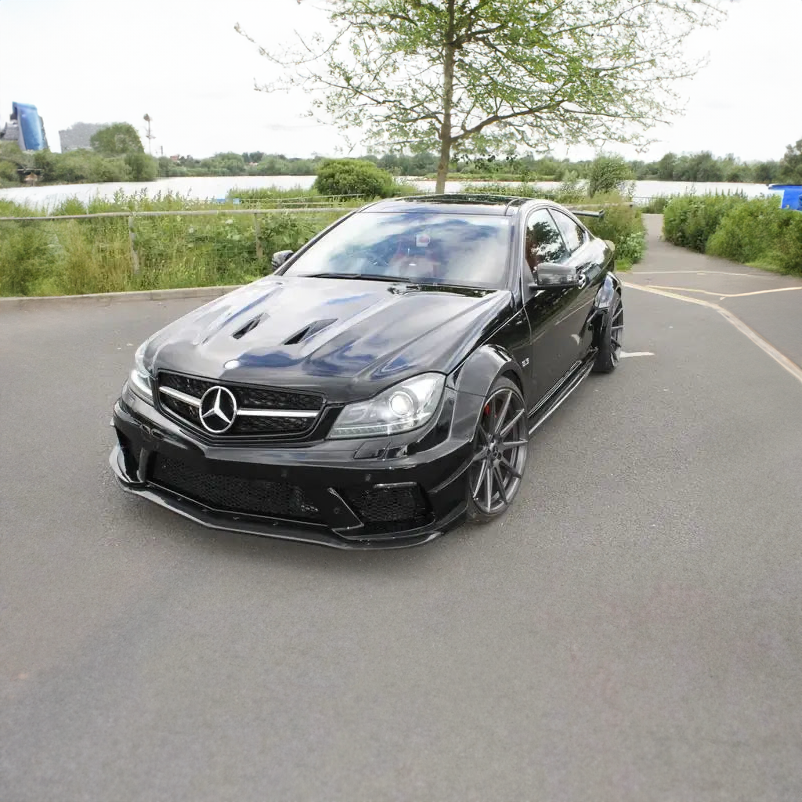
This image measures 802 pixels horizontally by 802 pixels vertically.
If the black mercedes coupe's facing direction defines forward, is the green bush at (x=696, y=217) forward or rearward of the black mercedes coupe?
rearward

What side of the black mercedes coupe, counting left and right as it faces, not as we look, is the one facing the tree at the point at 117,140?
right

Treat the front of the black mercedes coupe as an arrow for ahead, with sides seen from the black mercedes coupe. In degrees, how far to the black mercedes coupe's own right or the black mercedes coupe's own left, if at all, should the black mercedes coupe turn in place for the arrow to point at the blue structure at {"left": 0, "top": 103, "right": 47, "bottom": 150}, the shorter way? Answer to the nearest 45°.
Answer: approximately 90° to the black mercedes coupe's own right

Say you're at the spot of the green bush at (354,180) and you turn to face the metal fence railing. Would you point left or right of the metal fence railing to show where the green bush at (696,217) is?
left

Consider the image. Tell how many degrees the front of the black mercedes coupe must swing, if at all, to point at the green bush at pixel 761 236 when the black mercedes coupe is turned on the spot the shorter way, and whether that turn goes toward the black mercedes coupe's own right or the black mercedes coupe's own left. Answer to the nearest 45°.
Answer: approximately 180°

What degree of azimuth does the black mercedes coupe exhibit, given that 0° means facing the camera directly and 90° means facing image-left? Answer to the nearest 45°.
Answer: approximately 45°

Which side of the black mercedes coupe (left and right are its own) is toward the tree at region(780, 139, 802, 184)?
back
